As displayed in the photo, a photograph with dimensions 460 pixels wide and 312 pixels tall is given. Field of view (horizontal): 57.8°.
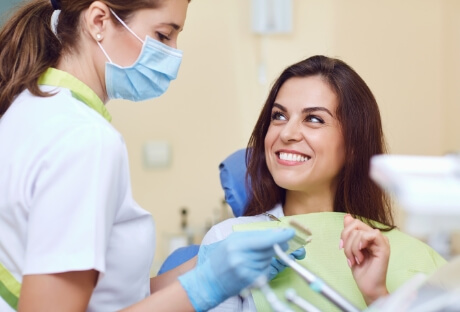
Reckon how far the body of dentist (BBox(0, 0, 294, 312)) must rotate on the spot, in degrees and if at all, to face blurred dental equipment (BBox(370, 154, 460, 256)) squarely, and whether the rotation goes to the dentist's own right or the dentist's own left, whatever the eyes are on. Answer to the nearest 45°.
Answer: approximately 45° to the dentist's own right

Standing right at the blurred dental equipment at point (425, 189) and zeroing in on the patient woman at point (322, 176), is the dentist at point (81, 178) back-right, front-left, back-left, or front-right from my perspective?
front-left

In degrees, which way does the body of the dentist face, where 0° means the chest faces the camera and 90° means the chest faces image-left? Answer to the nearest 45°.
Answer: approximately 270°

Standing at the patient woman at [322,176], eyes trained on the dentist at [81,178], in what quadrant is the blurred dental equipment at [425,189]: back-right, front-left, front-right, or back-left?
front-left

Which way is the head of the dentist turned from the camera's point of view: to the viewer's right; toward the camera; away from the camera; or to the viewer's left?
to the viewer's right

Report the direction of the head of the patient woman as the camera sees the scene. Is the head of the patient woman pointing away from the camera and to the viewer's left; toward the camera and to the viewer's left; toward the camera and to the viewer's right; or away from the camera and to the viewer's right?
toward the camera and to the viewer's left

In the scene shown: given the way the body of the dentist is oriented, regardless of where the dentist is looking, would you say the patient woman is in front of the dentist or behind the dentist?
in front
